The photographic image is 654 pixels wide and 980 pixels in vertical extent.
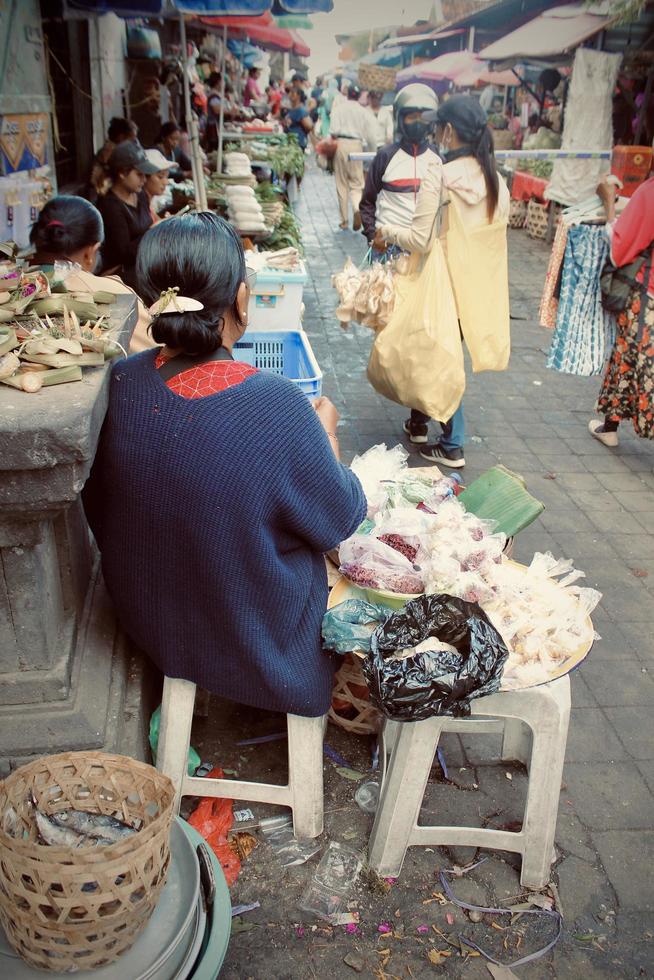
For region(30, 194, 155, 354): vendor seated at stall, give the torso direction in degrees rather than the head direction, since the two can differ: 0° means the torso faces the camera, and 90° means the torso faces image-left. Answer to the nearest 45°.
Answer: approximately 225°

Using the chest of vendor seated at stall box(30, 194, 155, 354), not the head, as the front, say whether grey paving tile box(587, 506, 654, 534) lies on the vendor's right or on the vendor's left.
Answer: on the vendor's right

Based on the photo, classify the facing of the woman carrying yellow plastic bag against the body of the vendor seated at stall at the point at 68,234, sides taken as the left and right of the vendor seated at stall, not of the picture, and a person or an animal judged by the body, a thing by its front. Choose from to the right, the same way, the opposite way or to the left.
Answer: to the left

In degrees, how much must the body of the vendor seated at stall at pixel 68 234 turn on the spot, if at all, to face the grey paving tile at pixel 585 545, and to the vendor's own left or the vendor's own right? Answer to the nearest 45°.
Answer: approximately 45° to the vendor's own right

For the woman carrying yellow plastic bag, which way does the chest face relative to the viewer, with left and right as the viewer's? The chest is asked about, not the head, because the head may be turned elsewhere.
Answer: facing away from the viewer and to the left of the viewer

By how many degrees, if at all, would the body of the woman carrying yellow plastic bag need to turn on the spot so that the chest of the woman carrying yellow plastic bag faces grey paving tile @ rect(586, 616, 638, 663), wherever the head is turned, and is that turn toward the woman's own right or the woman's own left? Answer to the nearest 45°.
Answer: approximately 180°

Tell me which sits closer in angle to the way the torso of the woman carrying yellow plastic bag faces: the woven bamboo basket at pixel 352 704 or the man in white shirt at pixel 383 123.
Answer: the man in white shirt

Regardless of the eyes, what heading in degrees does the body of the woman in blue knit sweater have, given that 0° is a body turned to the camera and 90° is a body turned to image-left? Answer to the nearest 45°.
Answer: approximately 225°

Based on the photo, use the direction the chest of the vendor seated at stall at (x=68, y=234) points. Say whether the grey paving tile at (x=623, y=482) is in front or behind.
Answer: in front

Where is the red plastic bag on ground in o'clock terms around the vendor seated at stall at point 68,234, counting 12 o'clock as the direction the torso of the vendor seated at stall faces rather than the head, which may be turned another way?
The red plastic bag on ground is roughly at 4 o'clock from the vendor seated at stall.
